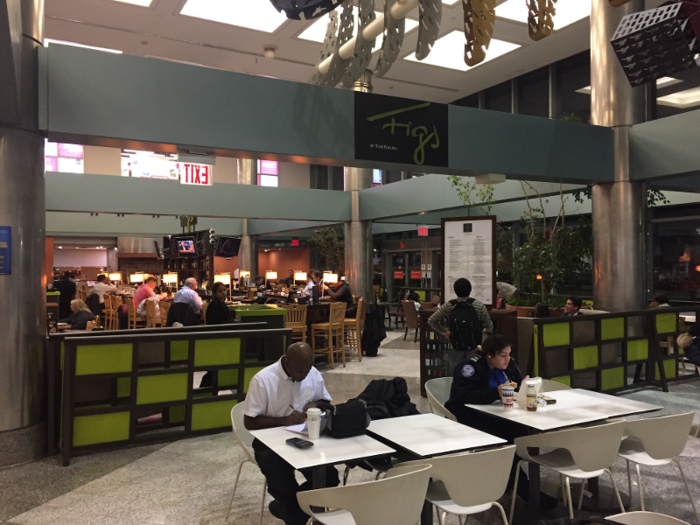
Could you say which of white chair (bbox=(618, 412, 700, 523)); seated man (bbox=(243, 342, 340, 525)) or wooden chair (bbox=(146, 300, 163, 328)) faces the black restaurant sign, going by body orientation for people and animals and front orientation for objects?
the white chair

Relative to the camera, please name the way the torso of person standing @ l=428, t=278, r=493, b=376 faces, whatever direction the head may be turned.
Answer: away from the camera

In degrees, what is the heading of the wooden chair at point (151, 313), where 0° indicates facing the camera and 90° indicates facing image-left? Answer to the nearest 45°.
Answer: approximately 225°

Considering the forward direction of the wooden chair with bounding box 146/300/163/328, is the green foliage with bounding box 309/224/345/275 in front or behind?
in front

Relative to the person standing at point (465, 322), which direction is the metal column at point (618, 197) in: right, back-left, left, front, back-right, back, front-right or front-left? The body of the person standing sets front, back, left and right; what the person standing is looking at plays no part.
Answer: front-right

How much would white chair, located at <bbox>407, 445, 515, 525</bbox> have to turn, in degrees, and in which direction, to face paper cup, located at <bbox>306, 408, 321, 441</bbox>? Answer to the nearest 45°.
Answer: approximately 45° to its left

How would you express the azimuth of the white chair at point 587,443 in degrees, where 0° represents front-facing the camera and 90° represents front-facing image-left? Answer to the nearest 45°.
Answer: approximately 135°

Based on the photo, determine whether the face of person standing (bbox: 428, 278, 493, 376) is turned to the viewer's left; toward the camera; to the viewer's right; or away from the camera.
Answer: away from the camera

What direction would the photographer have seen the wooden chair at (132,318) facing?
facing away from the viewer and to the right of the viewer

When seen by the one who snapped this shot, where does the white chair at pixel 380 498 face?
facing away from the viewer and to the left of the viewer

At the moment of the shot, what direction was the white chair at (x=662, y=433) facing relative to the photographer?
facing away from the viewer and to the left of the viewer

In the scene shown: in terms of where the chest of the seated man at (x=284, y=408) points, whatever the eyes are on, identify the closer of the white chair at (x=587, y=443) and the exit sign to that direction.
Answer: the white chair

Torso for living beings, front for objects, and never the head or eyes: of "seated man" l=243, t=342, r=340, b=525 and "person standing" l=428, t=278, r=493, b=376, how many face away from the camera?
1

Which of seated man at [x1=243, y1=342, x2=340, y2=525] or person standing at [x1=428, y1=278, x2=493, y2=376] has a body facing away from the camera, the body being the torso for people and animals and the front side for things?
the person standing
